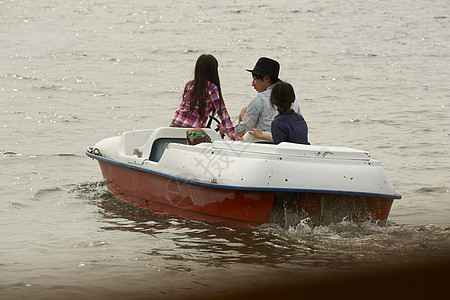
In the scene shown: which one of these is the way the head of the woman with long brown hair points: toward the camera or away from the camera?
away from the camera

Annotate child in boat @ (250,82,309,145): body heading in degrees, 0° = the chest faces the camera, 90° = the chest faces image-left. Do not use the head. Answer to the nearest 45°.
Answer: approximately 135°

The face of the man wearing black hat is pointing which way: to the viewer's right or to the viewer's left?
to the viewer's left

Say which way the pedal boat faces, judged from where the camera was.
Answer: facing away from the viewer and to the left of the viewer
